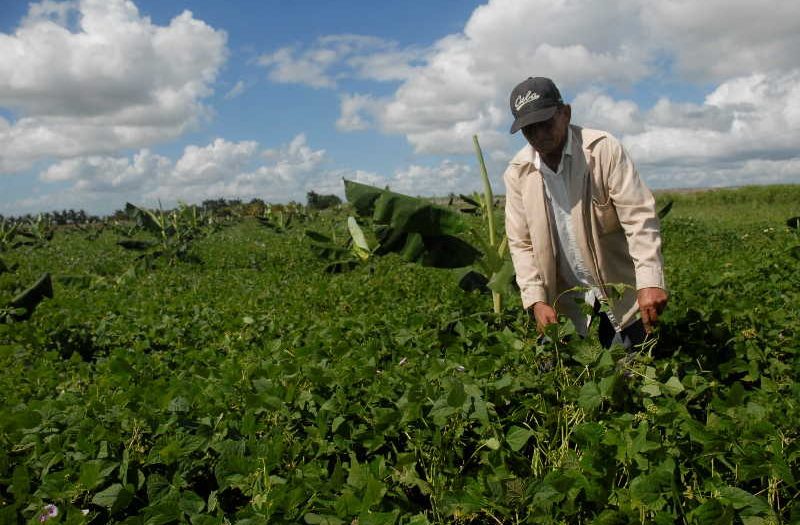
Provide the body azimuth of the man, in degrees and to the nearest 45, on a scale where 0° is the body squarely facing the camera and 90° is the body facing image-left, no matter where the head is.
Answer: approximately 45°

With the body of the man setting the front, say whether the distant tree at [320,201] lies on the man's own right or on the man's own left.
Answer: on the man's own right
